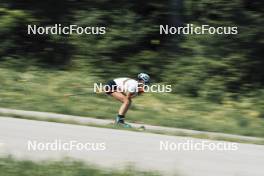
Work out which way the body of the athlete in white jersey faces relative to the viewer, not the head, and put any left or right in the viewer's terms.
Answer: facing to the right of the viewer
